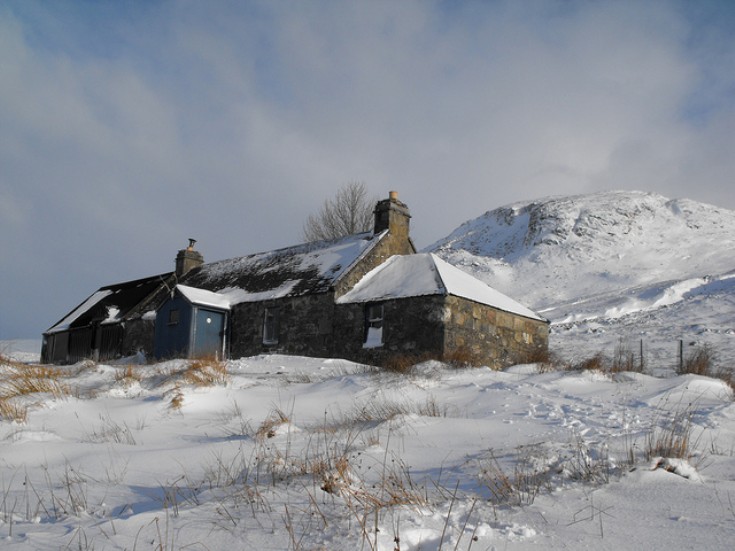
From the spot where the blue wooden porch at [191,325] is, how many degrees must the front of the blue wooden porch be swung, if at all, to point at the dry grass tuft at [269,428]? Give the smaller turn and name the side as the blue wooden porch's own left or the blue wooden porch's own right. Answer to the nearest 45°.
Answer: approximately 45° to the blue wooden porch's own right

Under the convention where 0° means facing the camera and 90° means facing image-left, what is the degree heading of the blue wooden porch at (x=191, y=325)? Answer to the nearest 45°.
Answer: approximately 315°

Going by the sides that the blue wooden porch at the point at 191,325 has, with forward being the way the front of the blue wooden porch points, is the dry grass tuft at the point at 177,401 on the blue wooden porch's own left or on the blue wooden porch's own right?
on the blue wooden porch's own right

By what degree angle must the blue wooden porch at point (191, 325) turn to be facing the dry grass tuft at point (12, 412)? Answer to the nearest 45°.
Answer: approximately 45° to its right

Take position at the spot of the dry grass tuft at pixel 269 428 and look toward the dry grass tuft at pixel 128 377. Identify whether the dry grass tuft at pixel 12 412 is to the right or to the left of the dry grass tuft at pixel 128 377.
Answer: left

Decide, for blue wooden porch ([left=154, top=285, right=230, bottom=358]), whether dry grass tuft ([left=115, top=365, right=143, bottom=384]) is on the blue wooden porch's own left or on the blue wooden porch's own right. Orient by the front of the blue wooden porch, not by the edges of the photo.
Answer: on the blue wooden porch's own right

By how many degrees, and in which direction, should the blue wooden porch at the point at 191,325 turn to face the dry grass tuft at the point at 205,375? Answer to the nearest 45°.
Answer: approximately 45° to its right

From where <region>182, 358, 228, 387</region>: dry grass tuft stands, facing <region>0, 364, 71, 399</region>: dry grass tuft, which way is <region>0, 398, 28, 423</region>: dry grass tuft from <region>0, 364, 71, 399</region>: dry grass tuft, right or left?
left

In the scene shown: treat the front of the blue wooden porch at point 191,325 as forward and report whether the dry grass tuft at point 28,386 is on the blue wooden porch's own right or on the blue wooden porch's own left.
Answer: on the blue wooden porch's own right
